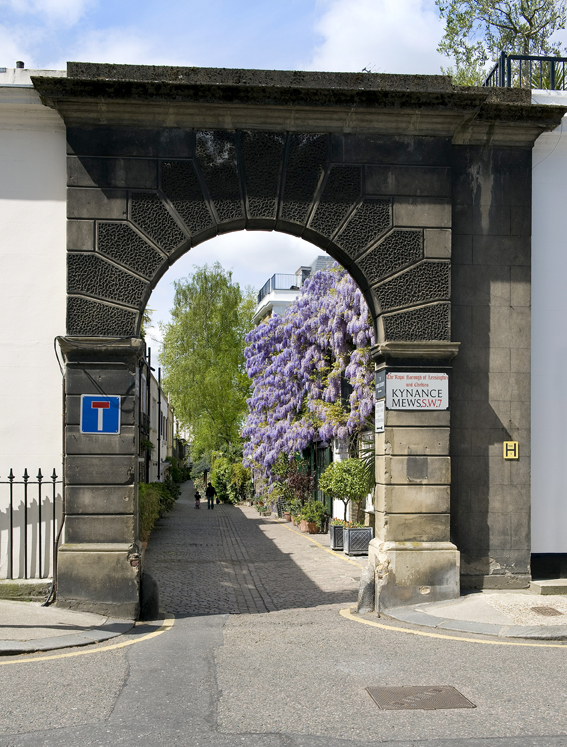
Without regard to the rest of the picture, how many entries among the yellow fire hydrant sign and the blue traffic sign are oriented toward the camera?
2

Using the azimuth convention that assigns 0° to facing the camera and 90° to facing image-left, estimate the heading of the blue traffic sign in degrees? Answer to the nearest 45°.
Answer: approximately 0°

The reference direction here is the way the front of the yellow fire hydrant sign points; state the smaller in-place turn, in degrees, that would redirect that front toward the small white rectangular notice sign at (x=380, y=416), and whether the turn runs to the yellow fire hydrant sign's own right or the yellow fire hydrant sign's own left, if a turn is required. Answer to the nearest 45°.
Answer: approximately 45° to the yellow fire hydrant sign's own right

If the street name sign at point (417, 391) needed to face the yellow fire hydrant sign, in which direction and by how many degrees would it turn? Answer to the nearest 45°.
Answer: approximately 135° to its left

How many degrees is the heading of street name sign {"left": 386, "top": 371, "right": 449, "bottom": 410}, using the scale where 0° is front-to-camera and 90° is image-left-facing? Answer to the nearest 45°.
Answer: approximately 0°

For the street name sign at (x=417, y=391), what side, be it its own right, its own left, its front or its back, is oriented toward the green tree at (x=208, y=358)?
back
